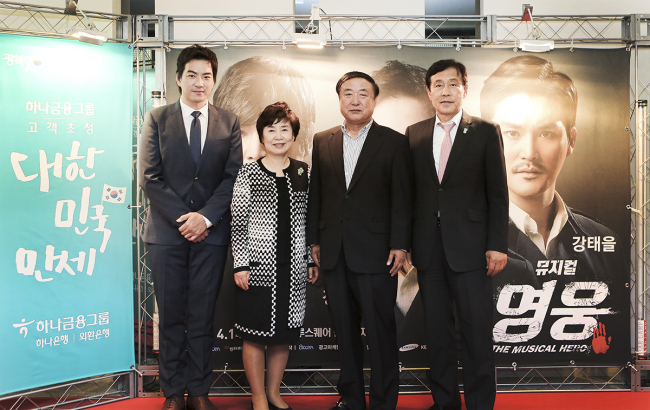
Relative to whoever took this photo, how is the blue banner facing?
facing the viewer and to the right of the viewer

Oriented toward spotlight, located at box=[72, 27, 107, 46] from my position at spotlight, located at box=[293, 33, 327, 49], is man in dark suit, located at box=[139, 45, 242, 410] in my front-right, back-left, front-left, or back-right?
front-left

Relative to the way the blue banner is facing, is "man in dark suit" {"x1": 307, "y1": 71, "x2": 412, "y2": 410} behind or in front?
in front

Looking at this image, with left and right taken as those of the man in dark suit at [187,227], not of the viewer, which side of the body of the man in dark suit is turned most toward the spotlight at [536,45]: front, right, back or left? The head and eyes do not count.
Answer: left

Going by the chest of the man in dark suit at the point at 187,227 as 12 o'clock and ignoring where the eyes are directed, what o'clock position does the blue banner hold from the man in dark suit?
The blue banner is roughly at 4 o'clock from the man in dark suit.

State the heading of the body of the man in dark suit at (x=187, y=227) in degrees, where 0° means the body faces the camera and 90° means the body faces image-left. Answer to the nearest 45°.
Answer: approximately 0°

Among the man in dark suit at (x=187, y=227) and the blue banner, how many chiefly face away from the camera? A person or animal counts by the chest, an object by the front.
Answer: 0

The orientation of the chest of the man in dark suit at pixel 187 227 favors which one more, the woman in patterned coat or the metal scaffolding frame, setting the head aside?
the woman in patterned coat
